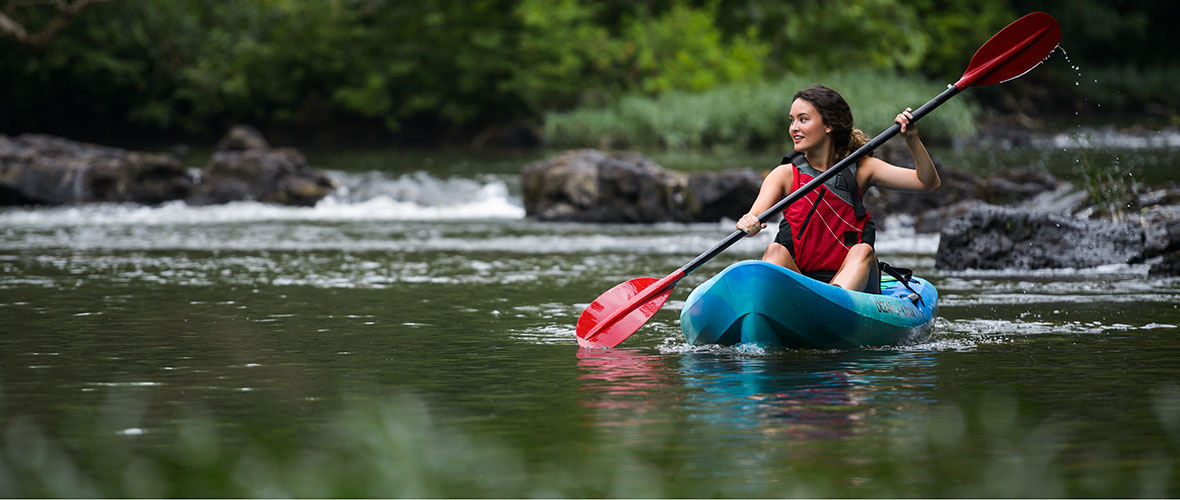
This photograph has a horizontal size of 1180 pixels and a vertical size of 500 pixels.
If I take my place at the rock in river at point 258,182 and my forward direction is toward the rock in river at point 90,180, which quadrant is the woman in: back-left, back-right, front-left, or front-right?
back-left

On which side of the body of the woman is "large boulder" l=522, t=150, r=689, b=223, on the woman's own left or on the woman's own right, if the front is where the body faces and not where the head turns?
on the woman's own right

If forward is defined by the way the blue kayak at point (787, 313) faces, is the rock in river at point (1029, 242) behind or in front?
behind

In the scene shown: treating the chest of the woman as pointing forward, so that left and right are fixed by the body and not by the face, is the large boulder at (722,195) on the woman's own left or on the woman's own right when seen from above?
on the woman's own right

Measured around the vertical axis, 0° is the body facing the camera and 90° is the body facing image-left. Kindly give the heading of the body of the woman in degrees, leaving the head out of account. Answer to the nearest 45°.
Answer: approximately 45°

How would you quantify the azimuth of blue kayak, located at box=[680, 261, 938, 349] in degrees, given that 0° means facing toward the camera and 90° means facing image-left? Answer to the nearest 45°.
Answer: approximately 45°

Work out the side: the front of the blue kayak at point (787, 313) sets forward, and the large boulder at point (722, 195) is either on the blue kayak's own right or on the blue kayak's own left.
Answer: on the blue kayak's own right

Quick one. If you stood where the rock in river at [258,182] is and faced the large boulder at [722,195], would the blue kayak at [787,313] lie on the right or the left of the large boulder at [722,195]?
right
